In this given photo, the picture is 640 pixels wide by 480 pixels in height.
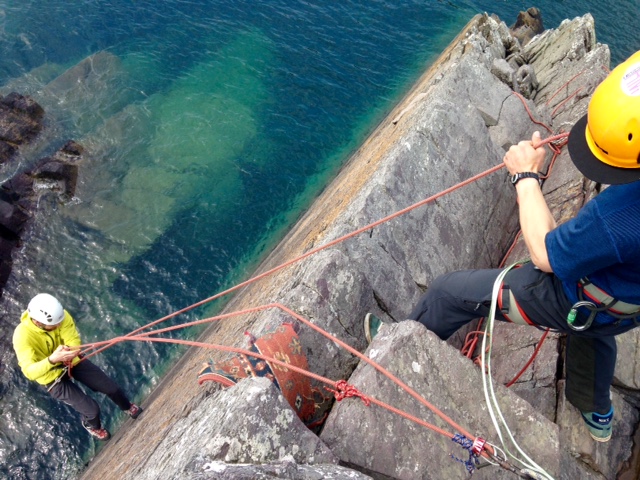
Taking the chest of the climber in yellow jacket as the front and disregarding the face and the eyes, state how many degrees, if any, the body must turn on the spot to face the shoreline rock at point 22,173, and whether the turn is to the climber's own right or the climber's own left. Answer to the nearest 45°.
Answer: approximately 135° to the climber's own left

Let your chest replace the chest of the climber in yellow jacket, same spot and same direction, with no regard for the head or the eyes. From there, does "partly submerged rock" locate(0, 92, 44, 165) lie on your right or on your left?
on your left

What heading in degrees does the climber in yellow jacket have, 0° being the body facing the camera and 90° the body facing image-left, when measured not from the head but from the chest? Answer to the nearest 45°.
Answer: approximately 315°
